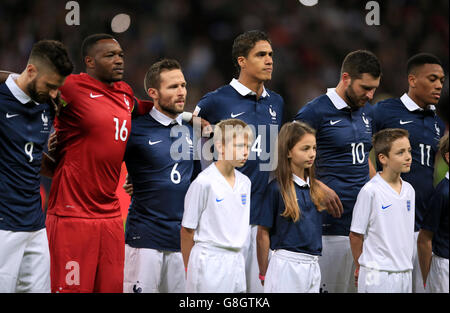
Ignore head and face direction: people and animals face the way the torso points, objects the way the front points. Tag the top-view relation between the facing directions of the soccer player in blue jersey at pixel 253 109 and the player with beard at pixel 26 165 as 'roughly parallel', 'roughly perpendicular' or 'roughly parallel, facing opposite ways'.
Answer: roughly parallel

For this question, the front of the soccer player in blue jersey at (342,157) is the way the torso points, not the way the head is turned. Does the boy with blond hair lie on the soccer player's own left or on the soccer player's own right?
on the soccer player's own right

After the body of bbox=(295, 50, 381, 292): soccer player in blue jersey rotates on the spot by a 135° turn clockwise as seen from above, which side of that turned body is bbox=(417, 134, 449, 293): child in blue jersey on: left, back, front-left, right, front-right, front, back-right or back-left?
back

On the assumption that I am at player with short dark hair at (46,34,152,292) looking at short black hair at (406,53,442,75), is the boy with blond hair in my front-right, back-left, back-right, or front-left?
front-right

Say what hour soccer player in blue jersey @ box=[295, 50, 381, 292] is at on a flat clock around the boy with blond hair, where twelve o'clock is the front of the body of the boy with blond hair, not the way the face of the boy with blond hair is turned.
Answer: The soccer player in blue jersey is roughly at 9 o'clock from the boy with blond hair.

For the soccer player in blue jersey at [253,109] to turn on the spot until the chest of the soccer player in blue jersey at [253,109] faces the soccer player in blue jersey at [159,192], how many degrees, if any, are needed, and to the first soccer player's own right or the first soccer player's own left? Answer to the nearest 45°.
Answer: approximately 90° to the first soccer player's own right

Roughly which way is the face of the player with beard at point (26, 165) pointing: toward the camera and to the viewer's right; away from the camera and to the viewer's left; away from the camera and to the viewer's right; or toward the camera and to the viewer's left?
toward the camera and to the viewer's right

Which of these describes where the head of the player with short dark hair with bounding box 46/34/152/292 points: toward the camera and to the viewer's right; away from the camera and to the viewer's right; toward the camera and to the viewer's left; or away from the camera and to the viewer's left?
toward the camera and to the viewer's right

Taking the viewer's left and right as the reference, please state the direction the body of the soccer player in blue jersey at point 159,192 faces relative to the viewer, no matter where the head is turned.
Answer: facing the viewer and to the right of the viewer

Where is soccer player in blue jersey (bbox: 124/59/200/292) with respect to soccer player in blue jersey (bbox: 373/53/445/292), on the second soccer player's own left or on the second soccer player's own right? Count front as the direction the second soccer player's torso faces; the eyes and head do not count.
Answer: on the second soccer player's own right

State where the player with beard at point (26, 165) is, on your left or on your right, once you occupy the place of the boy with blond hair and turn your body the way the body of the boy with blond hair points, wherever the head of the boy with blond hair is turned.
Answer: on your right

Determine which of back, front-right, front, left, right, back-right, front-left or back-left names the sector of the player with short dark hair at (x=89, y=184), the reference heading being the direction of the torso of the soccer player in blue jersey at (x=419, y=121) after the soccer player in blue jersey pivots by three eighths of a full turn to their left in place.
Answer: back-left

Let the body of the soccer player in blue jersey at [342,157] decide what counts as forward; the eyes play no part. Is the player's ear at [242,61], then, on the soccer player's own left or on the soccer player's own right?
on the soccer player's own right

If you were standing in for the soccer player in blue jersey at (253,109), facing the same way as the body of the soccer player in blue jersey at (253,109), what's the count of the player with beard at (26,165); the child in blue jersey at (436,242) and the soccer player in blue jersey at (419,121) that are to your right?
1

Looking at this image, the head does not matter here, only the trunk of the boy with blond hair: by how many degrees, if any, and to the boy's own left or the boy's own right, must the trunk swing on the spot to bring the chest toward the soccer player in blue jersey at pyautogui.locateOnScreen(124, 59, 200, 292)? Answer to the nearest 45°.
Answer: approximately 180°
